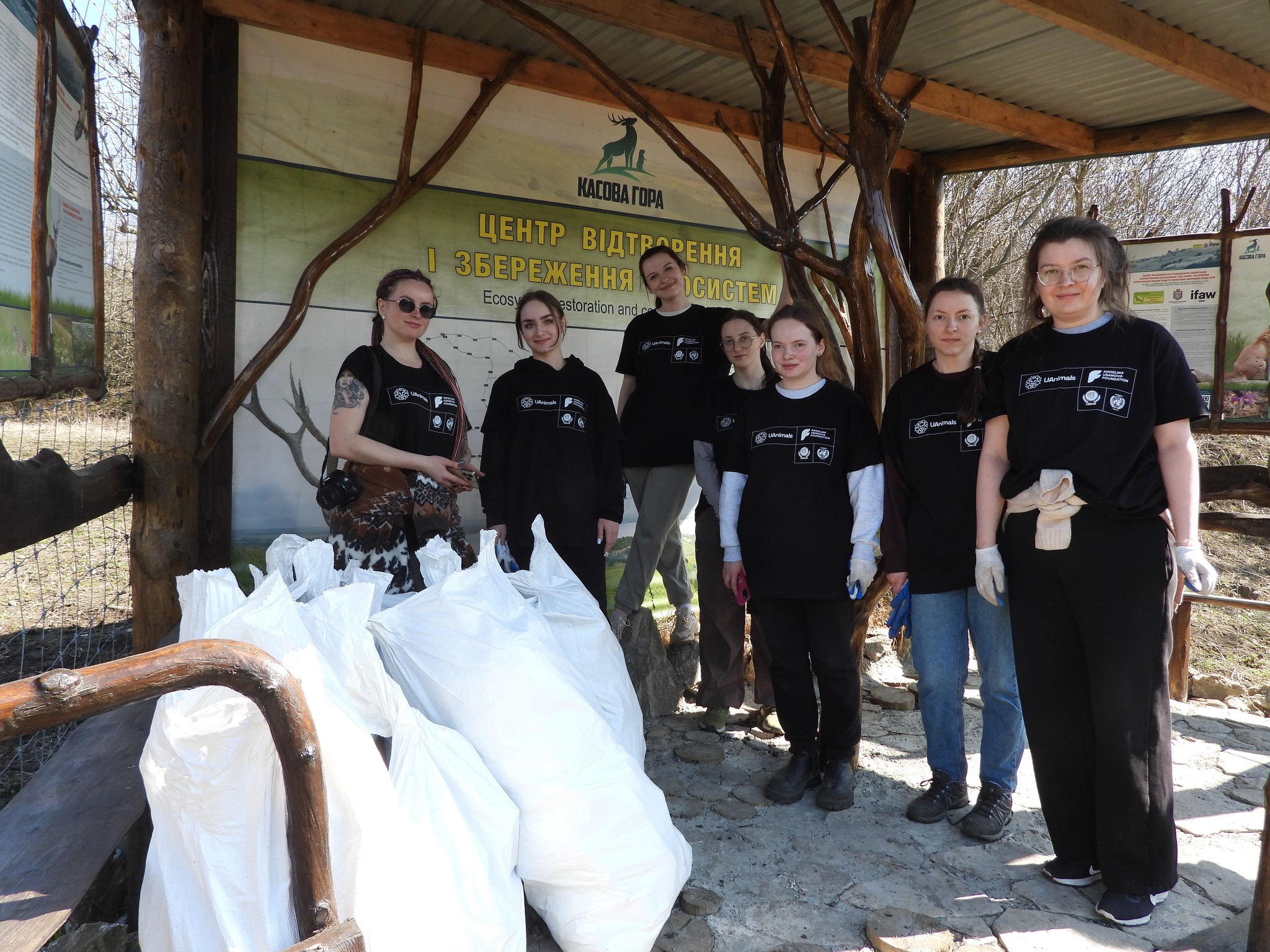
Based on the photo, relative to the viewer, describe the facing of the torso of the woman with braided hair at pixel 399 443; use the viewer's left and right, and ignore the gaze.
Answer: facing the viewer and to the right of the viewer

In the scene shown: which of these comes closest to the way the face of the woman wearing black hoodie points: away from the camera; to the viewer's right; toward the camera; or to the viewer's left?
toward the camera

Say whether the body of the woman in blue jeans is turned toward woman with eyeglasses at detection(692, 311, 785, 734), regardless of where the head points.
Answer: no

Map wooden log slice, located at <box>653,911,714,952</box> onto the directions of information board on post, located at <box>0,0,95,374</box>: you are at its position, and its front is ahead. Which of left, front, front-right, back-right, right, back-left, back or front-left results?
front

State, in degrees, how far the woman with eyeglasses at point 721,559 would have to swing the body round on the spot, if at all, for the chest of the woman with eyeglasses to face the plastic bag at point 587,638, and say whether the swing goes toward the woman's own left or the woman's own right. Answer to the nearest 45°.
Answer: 0° — they already face it

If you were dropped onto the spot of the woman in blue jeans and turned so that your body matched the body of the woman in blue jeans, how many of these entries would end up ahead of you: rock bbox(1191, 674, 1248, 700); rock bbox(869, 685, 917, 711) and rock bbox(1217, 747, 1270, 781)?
0

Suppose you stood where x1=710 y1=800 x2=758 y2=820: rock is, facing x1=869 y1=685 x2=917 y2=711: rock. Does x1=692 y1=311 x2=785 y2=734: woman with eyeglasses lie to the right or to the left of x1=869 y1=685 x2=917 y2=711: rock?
left

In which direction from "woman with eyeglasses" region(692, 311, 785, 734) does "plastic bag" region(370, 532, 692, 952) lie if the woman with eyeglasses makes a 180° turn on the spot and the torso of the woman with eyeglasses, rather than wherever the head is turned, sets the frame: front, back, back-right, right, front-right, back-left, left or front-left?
back

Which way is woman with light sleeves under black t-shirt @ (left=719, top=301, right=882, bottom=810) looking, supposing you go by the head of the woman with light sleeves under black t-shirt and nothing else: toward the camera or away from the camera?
toward the camera

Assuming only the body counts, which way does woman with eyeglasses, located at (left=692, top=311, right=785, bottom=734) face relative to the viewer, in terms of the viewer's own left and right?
facing the viewer

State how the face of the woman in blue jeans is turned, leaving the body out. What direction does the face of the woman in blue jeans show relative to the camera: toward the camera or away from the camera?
toward the camera

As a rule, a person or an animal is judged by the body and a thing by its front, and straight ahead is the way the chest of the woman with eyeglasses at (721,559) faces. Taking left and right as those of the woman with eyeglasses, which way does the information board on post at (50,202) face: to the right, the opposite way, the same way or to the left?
to the left

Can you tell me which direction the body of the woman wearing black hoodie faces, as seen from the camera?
toward the camera

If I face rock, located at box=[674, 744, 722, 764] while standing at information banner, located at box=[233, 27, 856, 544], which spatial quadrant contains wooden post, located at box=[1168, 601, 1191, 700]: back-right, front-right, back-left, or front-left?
front-left

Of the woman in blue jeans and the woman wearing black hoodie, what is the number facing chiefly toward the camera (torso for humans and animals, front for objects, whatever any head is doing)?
2
